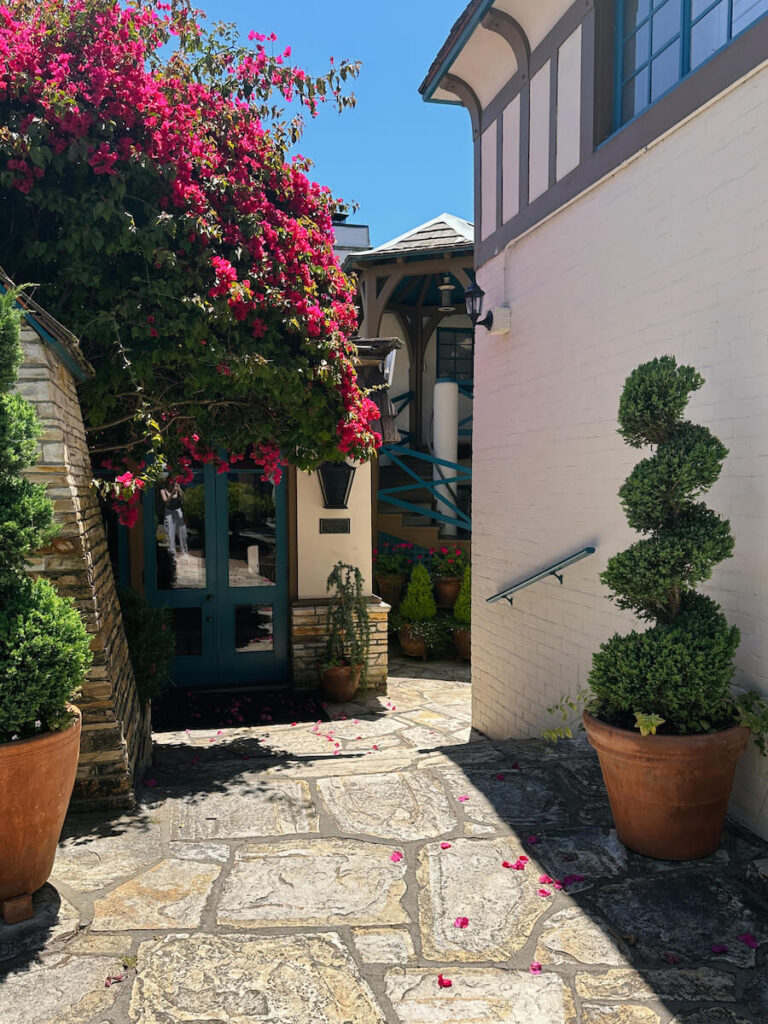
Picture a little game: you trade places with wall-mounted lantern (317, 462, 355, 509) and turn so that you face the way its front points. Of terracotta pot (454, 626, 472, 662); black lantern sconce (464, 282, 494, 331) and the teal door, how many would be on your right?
1

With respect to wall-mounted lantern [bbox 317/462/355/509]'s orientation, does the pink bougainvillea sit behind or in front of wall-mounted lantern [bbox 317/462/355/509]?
in front

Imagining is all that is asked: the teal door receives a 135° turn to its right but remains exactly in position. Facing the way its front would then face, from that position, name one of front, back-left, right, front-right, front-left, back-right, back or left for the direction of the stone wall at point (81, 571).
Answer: back-left

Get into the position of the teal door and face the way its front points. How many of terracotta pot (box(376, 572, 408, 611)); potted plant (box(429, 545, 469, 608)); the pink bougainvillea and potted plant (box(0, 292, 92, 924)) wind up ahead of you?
2

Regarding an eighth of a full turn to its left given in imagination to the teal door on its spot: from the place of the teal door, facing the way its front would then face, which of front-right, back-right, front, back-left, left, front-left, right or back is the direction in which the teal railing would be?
left

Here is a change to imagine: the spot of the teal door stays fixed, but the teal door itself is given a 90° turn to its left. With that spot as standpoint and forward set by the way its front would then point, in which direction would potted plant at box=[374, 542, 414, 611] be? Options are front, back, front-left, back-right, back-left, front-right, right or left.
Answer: front-left

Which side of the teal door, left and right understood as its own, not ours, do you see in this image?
front

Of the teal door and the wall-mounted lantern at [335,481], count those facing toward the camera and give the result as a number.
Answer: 2

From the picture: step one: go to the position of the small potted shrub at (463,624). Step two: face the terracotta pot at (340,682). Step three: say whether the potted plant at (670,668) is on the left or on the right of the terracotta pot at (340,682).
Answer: left

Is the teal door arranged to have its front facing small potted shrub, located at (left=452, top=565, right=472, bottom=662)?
no

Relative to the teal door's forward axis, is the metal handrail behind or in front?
in front

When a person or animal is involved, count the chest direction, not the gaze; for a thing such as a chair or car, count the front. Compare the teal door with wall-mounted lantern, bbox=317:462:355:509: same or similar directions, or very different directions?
same or similar directions

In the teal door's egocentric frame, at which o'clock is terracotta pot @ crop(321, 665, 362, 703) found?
The terracotta pot is roughly at 10 o'clock from the teal door.

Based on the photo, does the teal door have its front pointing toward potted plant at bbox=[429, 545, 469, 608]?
no

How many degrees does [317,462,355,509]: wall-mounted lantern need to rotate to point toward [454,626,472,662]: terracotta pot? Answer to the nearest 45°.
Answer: approximately 135° to its left

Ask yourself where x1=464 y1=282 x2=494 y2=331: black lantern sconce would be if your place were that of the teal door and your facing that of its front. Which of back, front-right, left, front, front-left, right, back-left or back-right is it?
front-left
